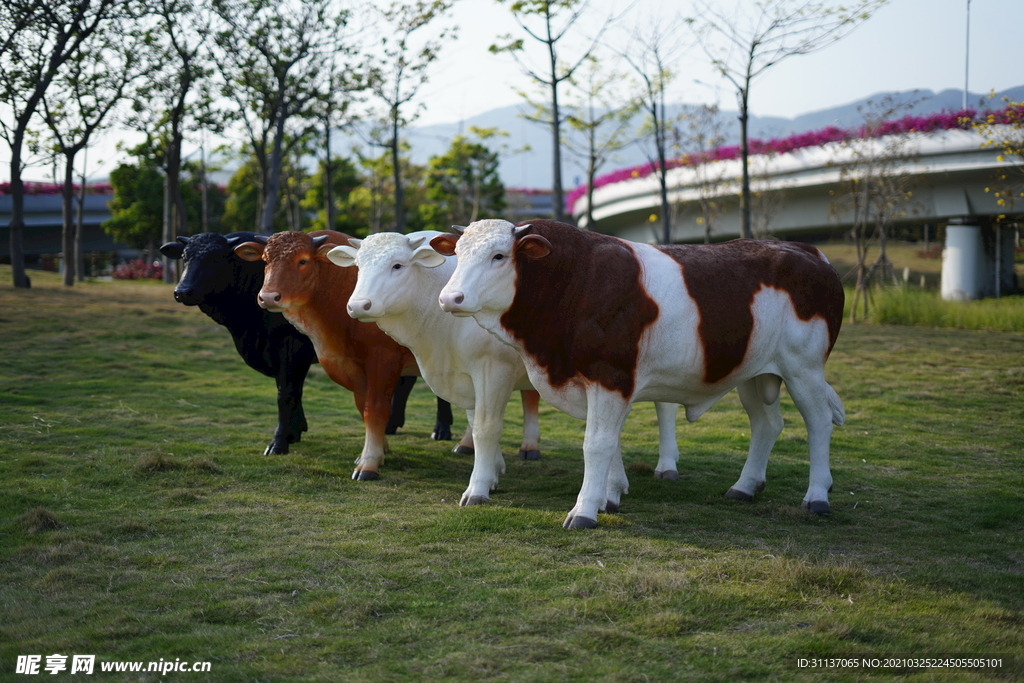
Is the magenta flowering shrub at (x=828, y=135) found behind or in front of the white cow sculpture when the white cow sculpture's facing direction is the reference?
behind

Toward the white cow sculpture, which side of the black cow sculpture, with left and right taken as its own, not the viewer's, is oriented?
left

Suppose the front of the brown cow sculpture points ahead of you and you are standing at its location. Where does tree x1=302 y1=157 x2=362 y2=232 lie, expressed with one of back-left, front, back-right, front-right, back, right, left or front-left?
back-right

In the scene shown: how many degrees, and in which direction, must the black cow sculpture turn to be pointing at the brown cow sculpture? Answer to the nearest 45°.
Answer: approximately 90° to its left

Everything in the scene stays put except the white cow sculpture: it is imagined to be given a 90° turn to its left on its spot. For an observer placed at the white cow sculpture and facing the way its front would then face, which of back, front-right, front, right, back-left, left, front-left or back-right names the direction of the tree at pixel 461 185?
back-left

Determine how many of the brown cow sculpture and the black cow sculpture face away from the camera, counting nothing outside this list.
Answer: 0

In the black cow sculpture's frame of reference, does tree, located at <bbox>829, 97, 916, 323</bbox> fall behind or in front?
behind

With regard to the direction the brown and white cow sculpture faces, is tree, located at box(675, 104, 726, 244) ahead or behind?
behind
